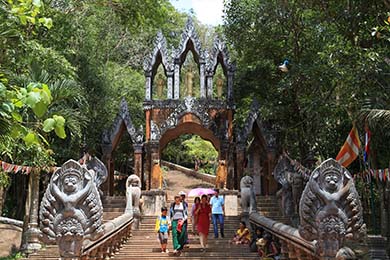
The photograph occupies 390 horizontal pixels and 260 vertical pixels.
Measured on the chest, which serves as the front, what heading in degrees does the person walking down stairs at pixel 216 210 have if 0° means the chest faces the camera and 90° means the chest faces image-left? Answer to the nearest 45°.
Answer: approximately 0°

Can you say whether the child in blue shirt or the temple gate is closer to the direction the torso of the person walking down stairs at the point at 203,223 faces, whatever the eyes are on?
the child in blue shirt

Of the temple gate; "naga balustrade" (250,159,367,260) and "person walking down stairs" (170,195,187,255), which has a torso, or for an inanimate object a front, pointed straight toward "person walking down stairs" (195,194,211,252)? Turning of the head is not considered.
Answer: the temple gate

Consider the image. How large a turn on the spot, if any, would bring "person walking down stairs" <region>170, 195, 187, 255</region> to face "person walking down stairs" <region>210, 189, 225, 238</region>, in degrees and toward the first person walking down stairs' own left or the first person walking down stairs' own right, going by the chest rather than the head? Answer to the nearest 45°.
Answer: approximately 135° to the first person walking down stairs' own left

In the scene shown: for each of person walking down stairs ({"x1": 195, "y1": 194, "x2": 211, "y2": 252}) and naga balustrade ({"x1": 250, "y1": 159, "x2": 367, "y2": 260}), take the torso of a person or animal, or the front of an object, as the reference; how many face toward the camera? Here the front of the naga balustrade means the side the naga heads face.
2

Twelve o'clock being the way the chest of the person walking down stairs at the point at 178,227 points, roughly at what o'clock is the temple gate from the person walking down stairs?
The temple gate is roughly at 6 o'clock from the person walking down stairs.

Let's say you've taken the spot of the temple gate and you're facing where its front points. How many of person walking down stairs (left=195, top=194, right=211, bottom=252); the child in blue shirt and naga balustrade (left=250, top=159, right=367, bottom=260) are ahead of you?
3
